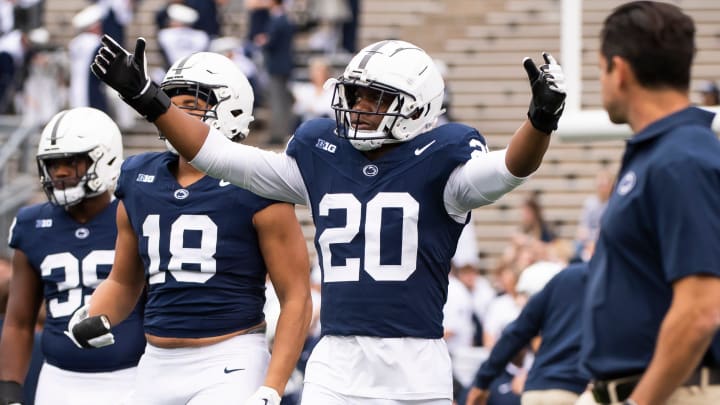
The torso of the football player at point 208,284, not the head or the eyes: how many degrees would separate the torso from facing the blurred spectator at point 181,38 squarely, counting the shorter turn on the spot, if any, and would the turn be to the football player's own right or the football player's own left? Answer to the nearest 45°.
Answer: approximately 135° to the football player's own right

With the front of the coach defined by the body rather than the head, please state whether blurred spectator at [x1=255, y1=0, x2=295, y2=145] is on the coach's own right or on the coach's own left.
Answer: on the coach's own right

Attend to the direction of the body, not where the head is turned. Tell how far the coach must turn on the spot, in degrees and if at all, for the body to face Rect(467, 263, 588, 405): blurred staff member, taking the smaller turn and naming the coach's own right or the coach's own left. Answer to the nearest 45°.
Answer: approximately 90° to the coach's own right

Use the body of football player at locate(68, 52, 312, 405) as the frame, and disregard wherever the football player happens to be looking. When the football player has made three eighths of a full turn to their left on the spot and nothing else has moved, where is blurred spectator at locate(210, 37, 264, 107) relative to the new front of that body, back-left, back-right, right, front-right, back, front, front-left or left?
left

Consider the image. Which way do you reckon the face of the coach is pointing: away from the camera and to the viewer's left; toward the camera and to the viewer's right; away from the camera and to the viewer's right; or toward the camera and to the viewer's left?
away from the camera and to the viewer's left

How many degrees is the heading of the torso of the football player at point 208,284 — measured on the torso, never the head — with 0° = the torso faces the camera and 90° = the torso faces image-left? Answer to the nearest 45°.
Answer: approximately 45°

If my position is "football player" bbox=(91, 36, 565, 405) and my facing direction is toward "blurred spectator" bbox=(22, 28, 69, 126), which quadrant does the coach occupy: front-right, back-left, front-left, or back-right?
back-right

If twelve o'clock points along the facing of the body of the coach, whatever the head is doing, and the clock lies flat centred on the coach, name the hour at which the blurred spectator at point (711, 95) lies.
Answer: The blurred spectator is roughly at 3 o'clock from the coach.

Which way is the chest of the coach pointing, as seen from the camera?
to the viewer's left

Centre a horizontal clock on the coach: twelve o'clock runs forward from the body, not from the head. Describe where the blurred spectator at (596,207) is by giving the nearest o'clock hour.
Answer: The blurred spectator is roughly at 3 o'clock from the coach.
